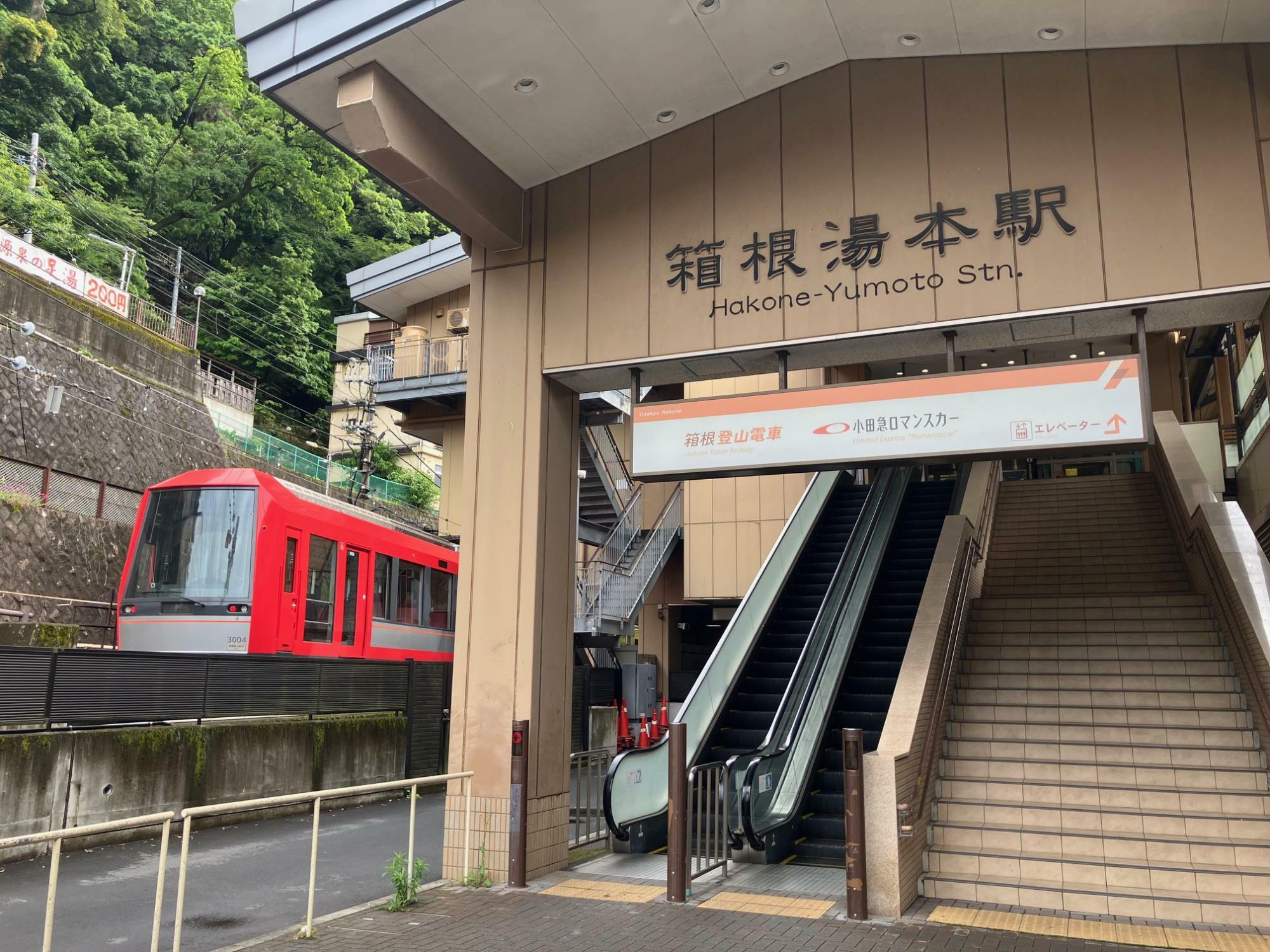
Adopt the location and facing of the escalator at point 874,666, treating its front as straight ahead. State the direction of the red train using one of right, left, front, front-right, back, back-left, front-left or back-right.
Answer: right

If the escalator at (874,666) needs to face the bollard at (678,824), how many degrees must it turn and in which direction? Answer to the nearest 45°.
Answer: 0° — it already faces it

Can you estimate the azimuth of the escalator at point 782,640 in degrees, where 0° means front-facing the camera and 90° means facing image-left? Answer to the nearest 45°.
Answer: approximately 0°

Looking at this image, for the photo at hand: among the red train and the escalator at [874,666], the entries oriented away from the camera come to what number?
0

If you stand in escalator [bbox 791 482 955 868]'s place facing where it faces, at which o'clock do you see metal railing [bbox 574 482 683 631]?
The metal railing is roughly at 5 o'clock from the escalator.

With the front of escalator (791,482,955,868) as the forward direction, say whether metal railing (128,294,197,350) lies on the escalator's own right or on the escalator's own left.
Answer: on the escalator's own right

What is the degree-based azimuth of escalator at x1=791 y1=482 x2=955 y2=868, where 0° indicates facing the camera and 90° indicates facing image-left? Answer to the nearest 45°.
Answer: approximately 0°

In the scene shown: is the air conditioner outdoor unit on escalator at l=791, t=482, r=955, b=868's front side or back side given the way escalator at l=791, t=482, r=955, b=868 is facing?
on the back side

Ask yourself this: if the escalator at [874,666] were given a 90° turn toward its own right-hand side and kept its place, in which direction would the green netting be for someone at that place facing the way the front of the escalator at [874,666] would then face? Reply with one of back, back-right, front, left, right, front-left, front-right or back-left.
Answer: front-right
